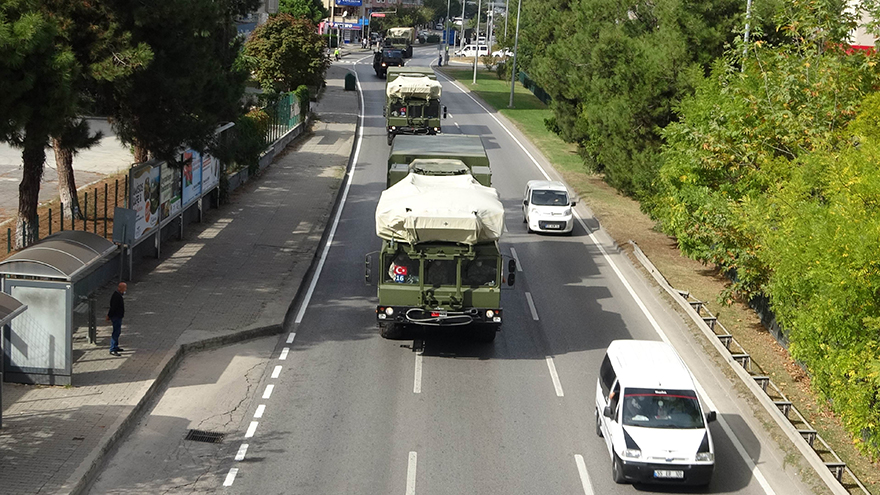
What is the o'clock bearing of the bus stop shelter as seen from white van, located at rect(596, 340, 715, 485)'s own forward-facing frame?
The bus stop shelter is roughly at 3 o'clock from the white van.

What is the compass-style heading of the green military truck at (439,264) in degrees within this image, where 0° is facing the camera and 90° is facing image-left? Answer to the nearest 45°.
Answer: approximately 0°

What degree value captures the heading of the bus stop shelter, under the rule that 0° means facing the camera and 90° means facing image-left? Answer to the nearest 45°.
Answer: approximately 270°

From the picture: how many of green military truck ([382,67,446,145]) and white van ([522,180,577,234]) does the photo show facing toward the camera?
2

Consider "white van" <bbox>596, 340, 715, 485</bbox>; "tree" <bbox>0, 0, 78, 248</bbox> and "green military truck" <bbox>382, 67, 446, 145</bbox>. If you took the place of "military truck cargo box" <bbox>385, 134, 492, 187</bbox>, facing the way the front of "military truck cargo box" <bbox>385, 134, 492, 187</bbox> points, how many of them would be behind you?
1

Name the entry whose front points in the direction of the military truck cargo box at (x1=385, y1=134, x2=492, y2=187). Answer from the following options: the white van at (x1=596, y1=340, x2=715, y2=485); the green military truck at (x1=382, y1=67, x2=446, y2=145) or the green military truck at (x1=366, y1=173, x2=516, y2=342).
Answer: the green military truck at (x1=382, y1=67, x2=446, y2=145)
